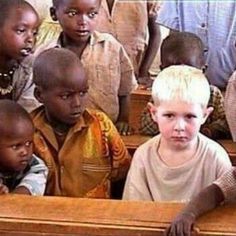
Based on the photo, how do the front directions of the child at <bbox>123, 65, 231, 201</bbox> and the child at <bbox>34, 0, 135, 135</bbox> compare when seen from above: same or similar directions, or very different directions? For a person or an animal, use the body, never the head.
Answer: same or similar directions

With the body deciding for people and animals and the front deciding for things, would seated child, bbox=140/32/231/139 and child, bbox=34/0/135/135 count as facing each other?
no

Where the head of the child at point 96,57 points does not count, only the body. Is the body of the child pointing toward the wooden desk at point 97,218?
yes

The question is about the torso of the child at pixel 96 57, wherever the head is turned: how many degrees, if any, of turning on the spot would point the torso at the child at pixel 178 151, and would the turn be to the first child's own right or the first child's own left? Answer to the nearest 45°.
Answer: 0° — they already face them

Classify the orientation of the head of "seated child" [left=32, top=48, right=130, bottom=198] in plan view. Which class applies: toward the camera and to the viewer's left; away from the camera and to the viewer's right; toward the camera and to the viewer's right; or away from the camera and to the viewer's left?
toward the camera and to the viewer's right

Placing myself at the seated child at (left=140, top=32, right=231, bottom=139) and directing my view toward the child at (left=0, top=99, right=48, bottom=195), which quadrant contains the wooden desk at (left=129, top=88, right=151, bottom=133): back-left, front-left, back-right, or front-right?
front-right

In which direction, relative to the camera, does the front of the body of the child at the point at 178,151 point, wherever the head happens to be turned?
toward the camera

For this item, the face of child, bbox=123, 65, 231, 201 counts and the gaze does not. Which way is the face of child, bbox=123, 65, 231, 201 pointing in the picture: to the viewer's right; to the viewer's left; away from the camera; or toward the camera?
toward the camera

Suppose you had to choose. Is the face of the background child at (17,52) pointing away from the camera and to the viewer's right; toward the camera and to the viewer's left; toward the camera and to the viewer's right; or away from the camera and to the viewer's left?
toward the camera and to the viewer's right

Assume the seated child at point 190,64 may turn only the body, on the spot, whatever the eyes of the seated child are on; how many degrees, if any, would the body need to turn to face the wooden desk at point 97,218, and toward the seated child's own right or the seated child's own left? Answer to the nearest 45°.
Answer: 0° — they already face it

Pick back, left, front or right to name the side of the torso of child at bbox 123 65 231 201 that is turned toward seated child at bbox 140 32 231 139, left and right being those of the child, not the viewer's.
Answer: back

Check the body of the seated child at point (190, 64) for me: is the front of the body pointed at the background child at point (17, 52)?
no

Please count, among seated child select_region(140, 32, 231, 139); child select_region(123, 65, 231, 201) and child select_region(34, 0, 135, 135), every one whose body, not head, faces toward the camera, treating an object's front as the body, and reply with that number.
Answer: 3
